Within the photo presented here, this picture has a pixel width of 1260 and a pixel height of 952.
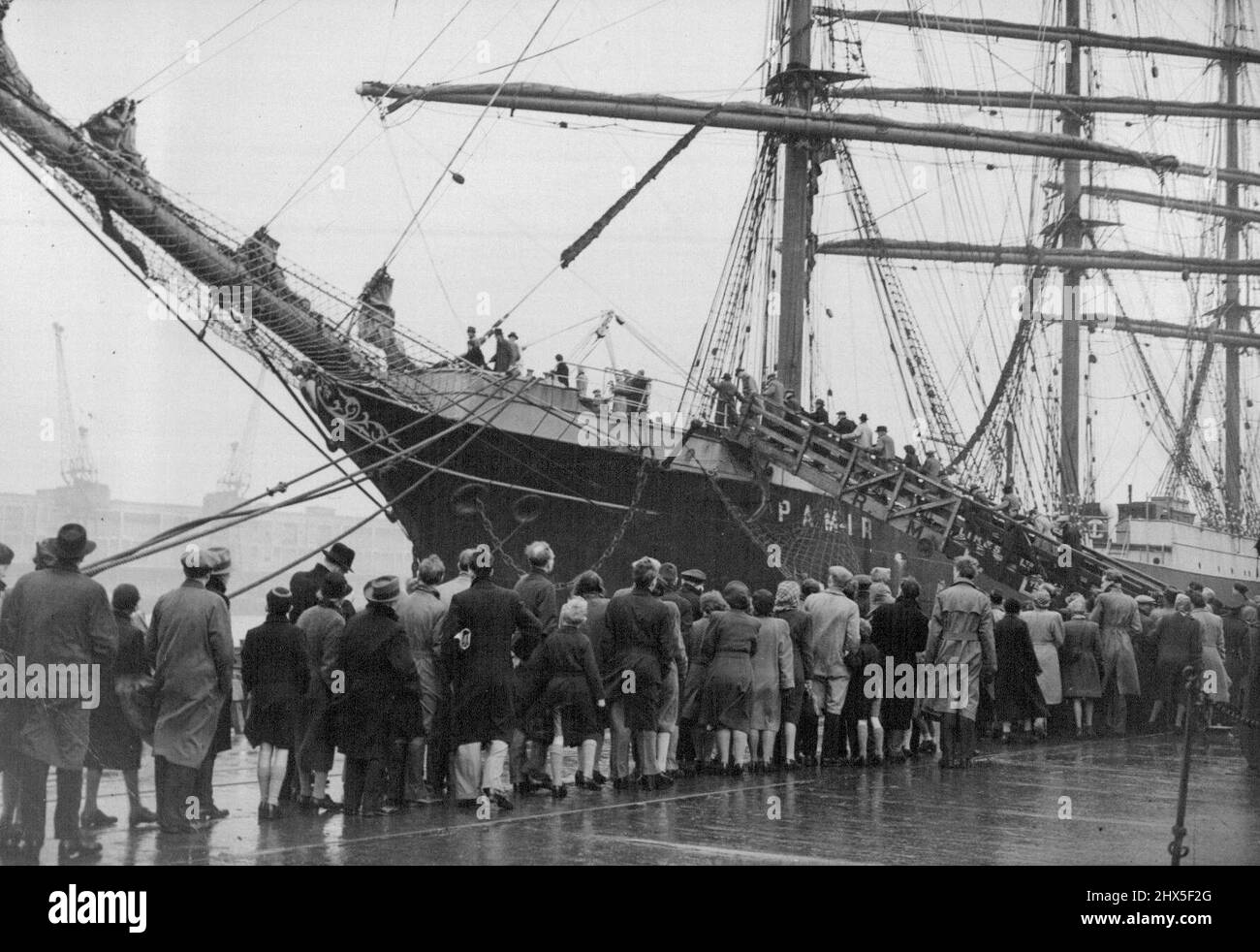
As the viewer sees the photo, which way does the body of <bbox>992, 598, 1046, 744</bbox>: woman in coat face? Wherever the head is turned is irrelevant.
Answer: away from the camera

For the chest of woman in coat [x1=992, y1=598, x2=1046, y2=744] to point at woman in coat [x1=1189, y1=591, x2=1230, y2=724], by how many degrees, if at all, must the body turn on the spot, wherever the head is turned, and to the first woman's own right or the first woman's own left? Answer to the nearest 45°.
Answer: approximately 45° to the first woman's own right

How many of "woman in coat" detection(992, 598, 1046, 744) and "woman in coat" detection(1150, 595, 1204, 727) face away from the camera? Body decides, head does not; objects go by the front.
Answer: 2

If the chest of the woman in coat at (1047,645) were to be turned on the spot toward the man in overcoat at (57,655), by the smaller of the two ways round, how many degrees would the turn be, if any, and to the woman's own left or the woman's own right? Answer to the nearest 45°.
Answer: approximately 135° to the woman's own left

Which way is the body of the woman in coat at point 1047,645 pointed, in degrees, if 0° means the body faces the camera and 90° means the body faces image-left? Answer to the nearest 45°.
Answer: approximately 180°

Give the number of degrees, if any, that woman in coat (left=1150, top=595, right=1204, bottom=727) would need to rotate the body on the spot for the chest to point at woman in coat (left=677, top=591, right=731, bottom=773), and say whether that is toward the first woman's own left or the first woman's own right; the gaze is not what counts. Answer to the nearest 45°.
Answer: approximately 135° to the first woman's own left

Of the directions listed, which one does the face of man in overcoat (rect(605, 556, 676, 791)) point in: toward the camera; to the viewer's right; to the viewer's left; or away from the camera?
away from the camera

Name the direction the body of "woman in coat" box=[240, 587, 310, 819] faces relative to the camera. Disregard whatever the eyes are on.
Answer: away from the camera

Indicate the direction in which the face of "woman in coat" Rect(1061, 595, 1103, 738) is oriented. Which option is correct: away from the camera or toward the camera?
away from the camera

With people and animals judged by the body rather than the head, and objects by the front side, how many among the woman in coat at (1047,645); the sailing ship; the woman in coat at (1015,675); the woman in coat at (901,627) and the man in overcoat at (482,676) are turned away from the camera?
4

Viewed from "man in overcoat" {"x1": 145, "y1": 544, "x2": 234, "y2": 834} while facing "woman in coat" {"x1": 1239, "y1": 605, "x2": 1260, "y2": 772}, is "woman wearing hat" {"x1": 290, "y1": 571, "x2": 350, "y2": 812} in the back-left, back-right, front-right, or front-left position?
front-left

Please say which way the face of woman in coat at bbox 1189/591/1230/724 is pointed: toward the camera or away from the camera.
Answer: away from the camera

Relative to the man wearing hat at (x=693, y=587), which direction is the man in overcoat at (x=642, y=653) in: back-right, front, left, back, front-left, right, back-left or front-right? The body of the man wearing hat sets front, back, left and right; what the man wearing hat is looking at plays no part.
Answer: back

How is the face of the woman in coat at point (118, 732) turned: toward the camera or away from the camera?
away from the camera
